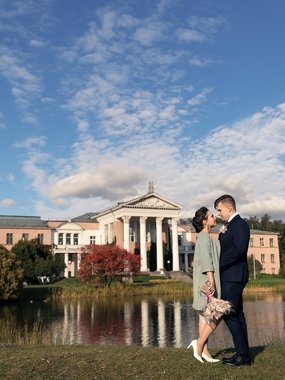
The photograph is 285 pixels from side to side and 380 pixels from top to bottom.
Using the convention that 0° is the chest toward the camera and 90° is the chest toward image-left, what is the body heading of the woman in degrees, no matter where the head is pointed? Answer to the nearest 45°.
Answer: approximately 270°

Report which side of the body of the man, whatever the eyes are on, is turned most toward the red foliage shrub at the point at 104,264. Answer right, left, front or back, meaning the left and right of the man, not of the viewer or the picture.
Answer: right

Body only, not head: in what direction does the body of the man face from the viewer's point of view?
to the viewer's left

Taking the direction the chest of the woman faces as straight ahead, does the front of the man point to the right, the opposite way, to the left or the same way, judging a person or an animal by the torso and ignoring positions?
the opposite way

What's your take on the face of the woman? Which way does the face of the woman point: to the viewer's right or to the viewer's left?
to the viewer's right
